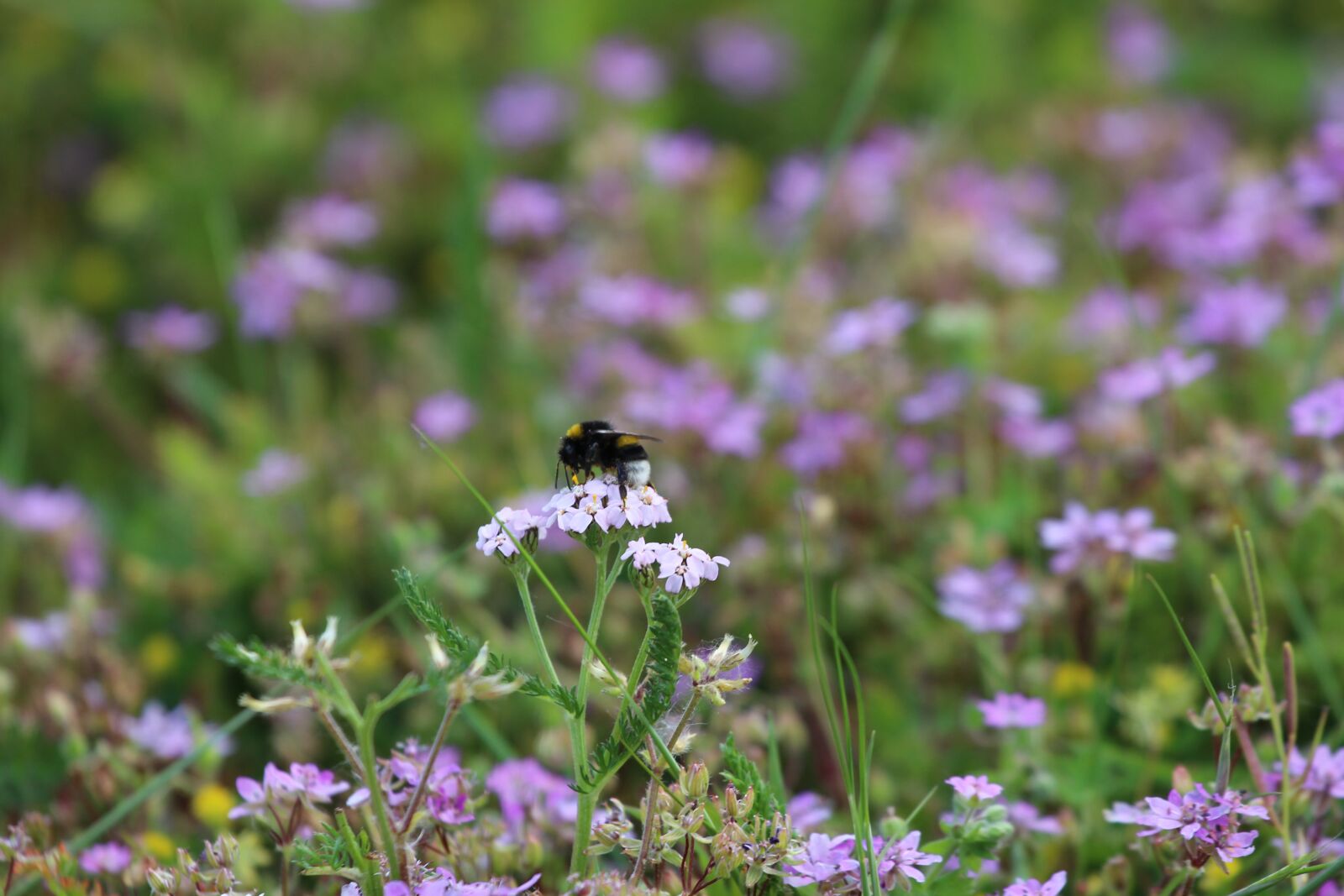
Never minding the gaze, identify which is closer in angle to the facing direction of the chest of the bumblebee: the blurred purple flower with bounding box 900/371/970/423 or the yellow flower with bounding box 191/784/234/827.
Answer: the yellow flower

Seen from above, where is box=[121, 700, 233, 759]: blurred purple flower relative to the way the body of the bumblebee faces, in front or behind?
in front

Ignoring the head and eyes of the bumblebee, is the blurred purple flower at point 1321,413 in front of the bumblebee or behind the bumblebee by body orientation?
behind

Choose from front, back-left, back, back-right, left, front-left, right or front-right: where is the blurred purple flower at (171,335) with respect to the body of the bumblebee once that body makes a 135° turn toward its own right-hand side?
left

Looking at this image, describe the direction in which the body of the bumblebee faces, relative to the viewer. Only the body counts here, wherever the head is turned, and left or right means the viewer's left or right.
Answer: facing to the left of the viewer
